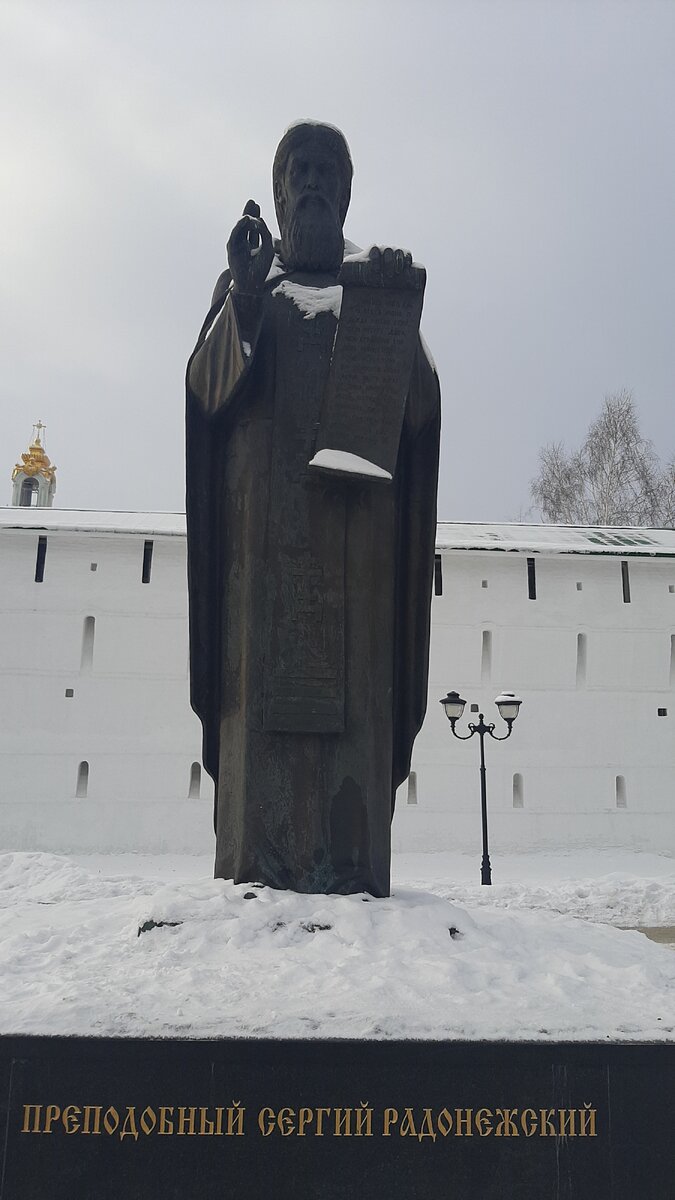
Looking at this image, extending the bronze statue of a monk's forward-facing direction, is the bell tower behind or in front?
behind

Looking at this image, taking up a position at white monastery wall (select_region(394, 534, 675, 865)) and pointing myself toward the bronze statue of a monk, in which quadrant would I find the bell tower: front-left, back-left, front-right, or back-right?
back-right

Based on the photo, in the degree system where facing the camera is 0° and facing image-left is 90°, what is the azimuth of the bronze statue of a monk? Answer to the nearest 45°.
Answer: approximately 0°

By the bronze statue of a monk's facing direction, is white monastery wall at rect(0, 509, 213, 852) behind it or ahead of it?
behind

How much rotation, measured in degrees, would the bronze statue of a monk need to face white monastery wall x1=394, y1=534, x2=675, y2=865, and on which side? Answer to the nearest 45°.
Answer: approximately 180°

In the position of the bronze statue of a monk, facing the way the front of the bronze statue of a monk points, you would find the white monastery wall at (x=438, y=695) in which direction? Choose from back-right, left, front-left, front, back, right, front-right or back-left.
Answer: back
